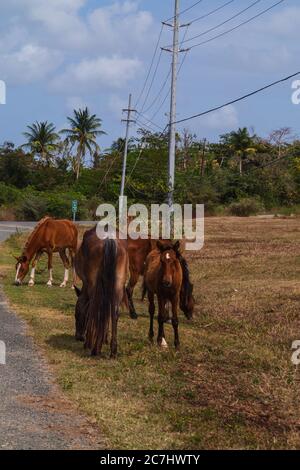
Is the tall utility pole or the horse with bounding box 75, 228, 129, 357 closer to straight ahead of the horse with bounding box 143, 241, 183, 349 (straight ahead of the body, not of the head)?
the horse

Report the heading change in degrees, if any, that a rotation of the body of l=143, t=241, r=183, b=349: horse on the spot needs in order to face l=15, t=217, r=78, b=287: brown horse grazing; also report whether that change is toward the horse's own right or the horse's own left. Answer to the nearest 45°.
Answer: approximately 180°

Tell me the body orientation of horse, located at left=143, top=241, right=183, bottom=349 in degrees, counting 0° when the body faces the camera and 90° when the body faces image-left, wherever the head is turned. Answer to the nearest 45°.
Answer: approximately 0°

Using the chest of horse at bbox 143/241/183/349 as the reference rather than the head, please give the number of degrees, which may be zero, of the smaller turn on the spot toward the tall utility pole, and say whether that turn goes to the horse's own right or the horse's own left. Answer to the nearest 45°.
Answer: approximately 180°

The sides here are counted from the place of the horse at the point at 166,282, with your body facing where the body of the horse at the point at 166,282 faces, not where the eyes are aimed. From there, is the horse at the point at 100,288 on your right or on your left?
on your right
